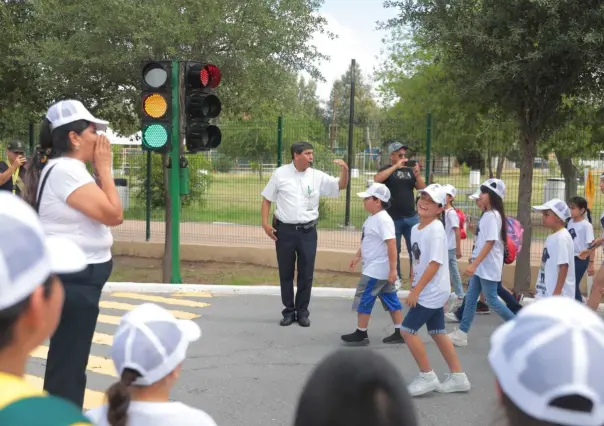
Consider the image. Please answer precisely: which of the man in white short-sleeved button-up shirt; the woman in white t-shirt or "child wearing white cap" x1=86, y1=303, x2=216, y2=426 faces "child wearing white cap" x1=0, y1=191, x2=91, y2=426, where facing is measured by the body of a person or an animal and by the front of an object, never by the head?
the man in white short-sleeved button-up shirt

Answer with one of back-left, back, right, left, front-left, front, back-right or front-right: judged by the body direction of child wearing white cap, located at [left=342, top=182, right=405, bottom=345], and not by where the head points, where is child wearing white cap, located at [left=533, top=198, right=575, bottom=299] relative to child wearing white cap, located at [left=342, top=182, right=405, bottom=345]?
back

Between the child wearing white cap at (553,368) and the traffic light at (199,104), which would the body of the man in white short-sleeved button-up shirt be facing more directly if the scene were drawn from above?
the child wearing white cap

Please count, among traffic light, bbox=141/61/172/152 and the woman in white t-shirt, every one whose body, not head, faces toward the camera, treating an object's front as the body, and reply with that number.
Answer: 1

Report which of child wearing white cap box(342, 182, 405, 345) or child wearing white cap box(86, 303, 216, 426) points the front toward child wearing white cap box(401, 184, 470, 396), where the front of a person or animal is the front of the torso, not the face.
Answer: child wearing white cap box(86, 303, 216, 426)

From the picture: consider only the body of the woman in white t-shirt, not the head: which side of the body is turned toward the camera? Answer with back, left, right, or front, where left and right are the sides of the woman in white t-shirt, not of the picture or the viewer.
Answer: right

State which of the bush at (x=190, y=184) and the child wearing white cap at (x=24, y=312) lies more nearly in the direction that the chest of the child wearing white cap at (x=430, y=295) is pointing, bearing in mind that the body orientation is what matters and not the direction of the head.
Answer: the child wearing white cap

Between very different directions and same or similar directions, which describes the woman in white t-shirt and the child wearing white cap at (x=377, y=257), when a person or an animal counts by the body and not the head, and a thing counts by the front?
very different directions

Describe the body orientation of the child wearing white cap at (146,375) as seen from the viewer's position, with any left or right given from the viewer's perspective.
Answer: facing away from the viewer and to the right of the viewer

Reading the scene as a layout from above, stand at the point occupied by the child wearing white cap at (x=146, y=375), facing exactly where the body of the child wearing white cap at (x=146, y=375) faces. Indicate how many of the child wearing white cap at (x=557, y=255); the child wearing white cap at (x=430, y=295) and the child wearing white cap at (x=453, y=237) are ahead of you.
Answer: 3
